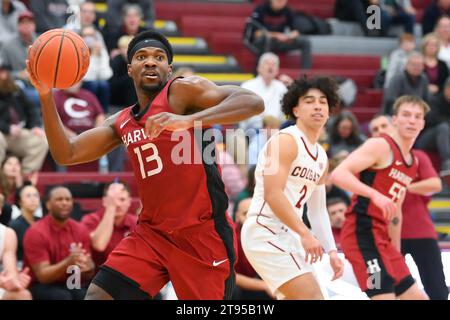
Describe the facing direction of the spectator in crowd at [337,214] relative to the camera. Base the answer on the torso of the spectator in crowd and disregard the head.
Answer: toward the camera

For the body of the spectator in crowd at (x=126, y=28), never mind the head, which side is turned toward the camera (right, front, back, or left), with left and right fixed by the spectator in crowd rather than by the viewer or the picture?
front

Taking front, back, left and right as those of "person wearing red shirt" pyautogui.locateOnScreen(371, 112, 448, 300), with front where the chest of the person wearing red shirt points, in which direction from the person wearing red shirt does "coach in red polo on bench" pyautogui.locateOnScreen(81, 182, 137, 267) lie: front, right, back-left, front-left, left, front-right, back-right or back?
front-right

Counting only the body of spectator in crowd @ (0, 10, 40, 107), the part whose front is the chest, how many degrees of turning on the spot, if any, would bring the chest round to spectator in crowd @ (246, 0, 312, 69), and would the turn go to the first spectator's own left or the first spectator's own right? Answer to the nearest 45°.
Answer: approximately 45° to the first spectator's own left

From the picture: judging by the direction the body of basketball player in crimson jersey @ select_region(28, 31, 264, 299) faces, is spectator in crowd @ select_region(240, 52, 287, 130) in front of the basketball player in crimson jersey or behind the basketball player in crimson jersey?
behind
